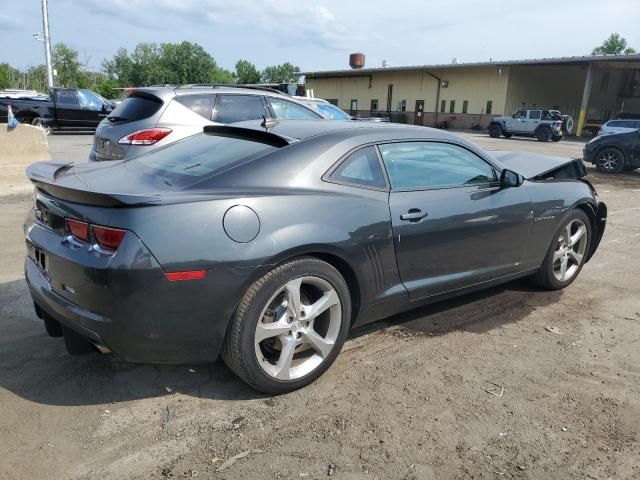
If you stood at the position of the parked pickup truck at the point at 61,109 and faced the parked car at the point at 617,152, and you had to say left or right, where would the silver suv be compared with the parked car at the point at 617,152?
right

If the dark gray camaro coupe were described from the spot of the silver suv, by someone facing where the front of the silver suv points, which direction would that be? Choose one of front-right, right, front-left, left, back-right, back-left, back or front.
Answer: back-right

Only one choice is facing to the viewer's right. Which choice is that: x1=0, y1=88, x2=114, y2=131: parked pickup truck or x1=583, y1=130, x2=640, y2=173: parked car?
x1=0, y1=88, x2=114, y2=131: parked pickup truck

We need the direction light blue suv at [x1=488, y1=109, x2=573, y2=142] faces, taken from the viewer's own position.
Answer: facing away from the viewer and to the left of the viewer

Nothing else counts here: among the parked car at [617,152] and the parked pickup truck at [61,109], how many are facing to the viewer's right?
1

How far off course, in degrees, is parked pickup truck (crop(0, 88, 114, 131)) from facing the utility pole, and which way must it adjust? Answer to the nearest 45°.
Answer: approximately 90° to its left

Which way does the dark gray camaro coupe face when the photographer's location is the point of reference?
facing away from the viewer and to the right of the viewer

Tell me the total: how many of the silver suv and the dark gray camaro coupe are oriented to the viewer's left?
0

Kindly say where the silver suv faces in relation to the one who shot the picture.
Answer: facing away from the viewer and to the right of the viewer

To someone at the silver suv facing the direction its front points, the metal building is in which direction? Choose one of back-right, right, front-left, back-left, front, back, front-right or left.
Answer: front

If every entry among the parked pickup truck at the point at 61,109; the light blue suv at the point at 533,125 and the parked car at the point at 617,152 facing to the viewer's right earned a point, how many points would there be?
1

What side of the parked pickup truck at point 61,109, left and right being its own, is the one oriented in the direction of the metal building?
front

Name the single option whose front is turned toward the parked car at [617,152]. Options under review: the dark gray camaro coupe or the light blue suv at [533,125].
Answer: the dark gray camaro coupe

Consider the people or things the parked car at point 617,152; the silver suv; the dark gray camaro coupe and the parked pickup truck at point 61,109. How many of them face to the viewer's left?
1

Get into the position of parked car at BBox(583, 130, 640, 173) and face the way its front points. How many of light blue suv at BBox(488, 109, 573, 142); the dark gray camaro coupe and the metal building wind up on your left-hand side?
1

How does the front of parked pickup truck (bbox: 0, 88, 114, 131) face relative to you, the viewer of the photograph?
facing to the right of the viewer

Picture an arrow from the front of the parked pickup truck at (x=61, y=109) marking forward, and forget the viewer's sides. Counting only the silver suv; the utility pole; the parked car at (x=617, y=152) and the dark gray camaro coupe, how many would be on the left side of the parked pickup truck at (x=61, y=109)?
1

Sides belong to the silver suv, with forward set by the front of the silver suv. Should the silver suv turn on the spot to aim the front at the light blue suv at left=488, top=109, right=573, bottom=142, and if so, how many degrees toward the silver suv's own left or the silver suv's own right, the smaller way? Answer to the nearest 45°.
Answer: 0° — it already faces it

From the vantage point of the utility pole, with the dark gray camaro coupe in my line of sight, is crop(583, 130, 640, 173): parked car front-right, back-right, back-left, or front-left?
front-left

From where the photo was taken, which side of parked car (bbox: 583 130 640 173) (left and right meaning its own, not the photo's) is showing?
left

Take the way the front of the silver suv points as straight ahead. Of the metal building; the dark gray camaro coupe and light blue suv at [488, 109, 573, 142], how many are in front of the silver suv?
2
